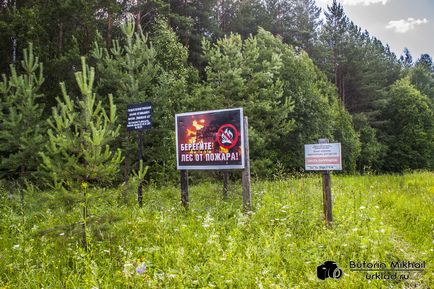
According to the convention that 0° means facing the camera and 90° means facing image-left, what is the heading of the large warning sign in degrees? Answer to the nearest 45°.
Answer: approximately 45°

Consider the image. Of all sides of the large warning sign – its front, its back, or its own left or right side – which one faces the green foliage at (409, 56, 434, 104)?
back

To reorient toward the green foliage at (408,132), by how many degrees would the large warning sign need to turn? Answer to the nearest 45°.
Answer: approximately 180°

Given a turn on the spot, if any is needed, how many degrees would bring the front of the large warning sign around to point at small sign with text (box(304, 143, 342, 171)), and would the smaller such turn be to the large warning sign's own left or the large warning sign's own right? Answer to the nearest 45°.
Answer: approximately 90° to the large warning sign's own left

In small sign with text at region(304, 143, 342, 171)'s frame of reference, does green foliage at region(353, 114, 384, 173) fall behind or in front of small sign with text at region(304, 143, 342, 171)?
behind

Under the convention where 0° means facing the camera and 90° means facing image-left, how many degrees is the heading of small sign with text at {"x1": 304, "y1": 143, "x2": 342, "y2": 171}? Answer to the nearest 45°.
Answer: approximately 0°

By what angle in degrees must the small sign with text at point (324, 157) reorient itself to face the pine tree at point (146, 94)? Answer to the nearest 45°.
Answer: approximately 135° to its right

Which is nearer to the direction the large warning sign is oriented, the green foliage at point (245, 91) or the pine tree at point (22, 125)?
the pine tree
